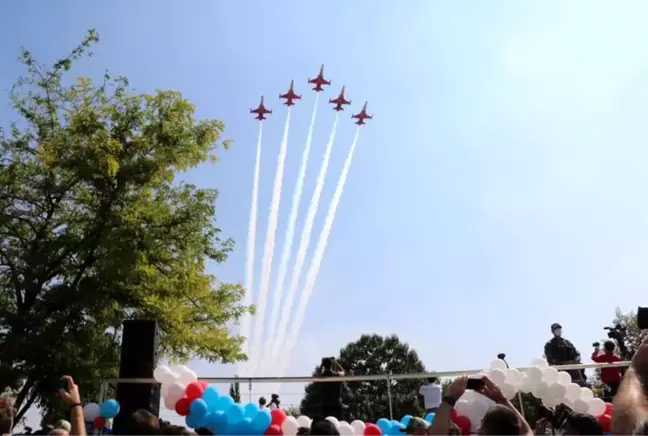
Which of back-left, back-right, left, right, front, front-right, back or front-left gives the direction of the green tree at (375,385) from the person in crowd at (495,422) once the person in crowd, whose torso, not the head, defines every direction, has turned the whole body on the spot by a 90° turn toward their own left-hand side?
right

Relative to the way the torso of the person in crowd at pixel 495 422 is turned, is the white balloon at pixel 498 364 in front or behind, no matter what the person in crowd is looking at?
in front

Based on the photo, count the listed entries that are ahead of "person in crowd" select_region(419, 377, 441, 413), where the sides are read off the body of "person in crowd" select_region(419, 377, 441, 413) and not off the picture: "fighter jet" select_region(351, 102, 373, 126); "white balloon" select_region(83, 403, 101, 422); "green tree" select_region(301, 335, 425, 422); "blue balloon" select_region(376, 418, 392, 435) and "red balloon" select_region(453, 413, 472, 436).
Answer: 2

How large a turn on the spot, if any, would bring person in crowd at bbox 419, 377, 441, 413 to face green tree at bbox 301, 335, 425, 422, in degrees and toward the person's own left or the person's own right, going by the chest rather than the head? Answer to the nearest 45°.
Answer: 0° — they already face it

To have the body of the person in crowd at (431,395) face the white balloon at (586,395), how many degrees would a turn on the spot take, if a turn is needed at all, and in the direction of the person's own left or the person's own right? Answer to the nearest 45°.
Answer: approximately 90° to the person's own right

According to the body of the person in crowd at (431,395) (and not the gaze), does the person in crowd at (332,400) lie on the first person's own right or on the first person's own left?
on the first person's own left

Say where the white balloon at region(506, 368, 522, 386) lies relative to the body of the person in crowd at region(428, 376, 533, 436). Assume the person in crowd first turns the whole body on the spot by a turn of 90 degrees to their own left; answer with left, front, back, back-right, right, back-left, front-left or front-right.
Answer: right

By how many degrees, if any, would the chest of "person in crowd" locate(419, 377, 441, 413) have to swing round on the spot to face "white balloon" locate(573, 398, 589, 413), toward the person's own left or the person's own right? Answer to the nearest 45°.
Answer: approximately 90° to the person's own right

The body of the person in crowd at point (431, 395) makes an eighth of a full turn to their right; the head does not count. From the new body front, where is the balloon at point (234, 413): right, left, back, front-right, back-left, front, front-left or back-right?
back

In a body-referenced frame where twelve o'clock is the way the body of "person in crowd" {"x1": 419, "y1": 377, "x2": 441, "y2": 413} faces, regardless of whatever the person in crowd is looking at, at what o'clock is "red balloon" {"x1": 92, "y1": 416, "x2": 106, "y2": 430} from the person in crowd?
The red balloon is roughly at 8 o'clock from the person in crowd.

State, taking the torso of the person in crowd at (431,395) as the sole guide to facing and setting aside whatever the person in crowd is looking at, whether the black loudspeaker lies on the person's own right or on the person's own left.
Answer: on the person's own left

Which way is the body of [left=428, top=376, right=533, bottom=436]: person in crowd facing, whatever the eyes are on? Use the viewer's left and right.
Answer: facing away from the viewer

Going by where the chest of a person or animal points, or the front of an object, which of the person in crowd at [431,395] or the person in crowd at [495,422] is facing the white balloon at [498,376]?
the person in crowd at [495,422]

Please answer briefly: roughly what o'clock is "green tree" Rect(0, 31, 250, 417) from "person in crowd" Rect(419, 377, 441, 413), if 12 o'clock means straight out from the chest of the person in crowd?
The green tree is roughly at 10 o'clock from the person in crowd.

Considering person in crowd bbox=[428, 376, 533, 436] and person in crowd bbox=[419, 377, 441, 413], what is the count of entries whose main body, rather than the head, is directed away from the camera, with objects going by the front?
2

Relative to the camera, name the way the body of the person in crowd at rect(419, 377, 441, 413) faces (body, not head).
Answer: away from the camera
